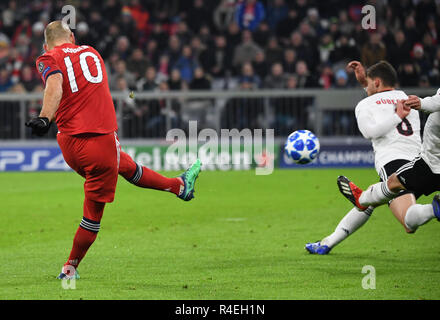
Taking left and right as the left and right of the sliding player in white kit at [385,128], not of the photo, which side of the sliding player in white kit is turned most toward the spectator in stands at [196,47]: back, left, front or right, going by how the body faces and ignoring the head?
front

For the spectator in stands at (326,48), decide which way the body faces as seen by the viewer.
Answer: toward the camera

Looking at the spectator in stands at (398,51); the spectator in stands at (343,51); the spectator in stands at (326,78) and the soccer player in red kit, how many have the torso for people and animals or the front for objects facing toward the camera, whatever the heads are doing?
3

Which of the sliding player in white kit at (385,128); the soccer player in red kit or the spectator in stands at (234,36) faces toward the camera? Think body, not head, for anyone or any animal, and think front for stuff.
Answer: the spectator in stands

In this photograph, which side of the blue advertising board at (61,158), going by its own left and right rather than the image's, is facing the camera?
front

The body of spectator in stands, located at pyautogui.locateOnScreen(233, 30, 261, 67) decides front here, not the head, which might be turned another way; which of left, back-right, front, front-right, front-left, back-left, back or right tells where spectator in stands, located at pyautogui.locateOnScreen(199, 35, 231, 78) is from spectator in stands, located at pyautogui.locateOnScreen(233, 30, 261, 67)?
right

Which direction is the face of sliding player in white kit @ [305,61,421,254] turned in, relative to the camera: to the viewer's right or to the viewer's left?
to the viewer's left

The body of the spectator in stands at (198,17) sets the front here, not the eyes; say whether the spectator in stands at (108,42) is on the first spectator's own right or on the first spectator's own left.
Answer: on the first spectator's own right

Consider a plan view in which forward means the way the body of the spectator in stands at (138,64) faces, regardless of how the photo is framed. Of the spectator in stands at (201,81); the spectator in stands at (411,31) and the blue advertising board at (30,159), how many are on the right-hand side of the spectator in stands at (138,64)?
1

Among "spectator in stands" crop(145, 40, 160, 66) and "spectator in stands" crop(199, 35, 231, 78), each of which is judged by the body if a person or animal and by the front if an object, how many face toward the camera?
2

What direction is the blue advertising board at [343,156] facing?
toward the camera

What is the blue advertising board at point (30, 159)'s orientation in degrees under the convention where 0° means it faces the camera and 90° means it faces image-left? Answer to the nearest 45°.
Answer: approximately 0°
